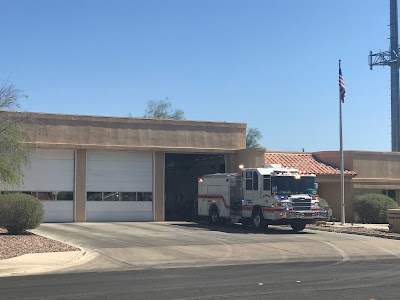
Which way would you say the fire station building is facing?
toward the camera

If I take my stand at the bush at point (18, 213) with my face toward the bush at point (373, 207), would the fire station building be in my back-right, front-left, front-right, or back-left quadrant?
front-left

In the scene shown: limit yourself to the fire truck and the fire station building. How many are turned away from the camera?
0

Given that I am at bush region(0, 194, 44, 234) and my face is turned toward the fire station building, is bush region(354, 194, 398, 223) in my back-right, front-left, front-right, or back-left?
front-right

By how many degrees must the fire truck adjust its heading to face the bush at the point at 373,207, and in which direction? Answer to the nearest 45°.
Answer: approximately 90° to its left

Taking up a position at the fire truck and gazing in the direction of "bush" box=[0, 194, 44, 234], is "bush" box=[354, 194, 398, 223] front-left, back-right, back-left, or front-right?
back-right

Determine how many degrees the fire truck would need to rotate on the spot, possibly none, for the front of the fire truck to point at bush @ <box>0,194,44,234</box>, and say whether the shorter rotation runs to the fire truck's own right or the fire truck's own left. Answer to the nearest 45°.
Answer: approximately 90° to the fire truck's own right

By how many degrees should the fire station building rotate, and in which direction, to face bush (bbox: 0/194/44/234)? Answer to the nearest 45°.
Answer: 0° — it already faces it
